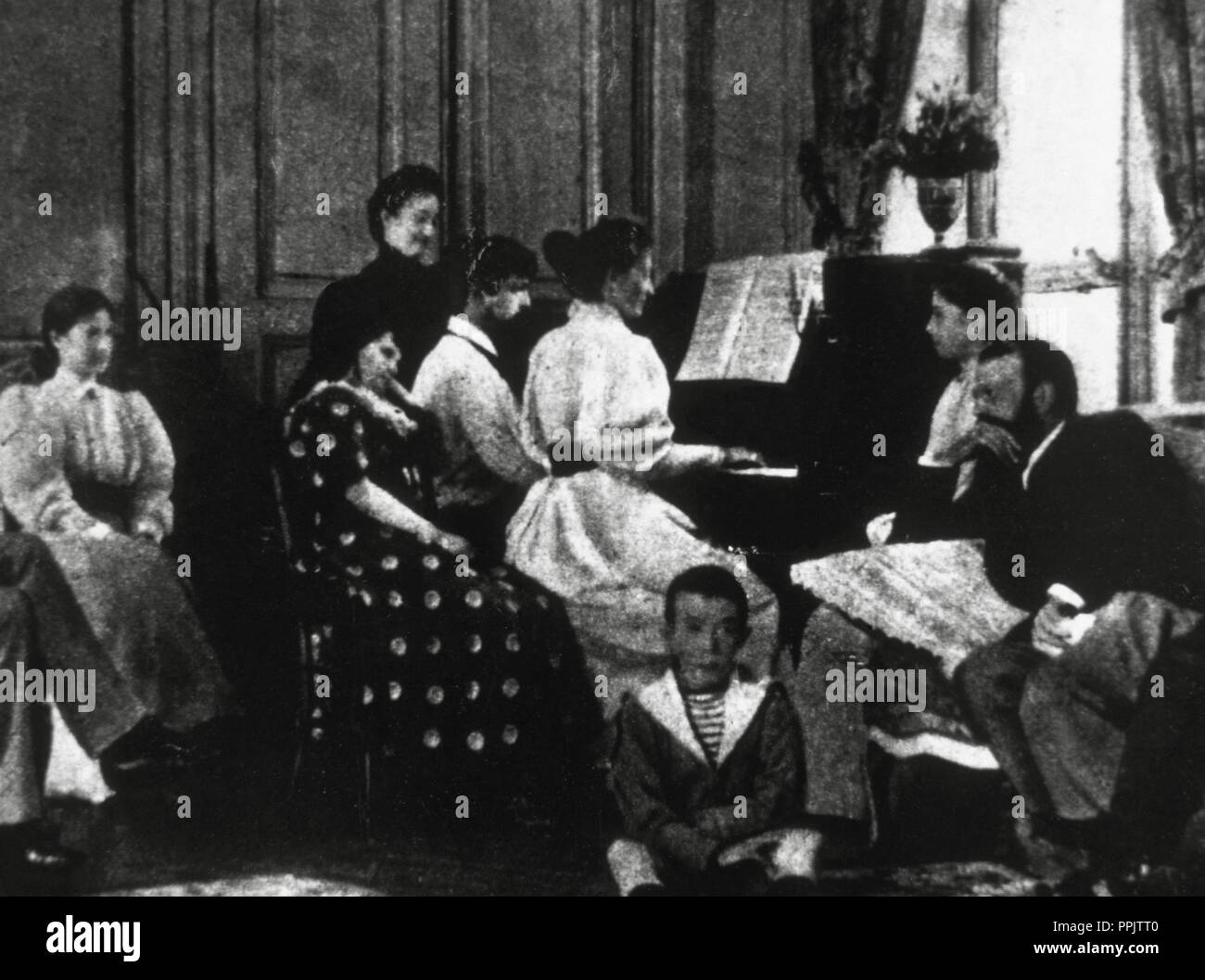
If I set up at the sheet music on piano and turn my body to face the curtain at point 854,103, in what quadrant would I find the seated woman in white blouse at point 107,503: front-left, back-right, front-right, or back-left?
back-left

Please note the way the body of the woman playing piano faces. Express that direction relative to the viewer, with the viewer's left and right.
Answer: facing away from the viewer and to the right of the viewer

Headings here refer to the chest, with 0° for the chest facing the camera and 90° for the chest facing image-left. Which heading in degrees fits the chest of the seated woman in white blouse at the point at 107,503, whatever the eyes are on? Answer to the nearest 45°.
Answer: approximately 315°

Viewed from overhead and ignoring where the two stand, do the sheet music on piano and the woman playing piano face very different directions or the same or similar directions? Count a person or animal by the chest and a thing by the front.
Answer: very different directions

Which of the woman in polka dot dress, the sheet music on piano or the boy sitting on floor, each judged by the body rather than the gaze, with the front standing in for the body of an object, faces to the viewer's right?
the woman in polka dot dress

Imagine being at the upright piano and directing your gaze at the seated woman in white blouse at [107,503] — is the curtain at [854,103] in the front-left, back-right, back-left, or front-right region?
back-right

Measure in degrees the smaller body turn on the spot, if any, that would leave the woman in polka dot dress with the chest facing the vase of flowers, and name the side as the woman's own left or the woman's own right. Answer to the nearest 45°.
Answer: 0° — they already face it

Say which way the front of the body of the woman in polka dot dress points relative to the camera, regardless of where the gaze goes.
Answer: to the viewer's right
